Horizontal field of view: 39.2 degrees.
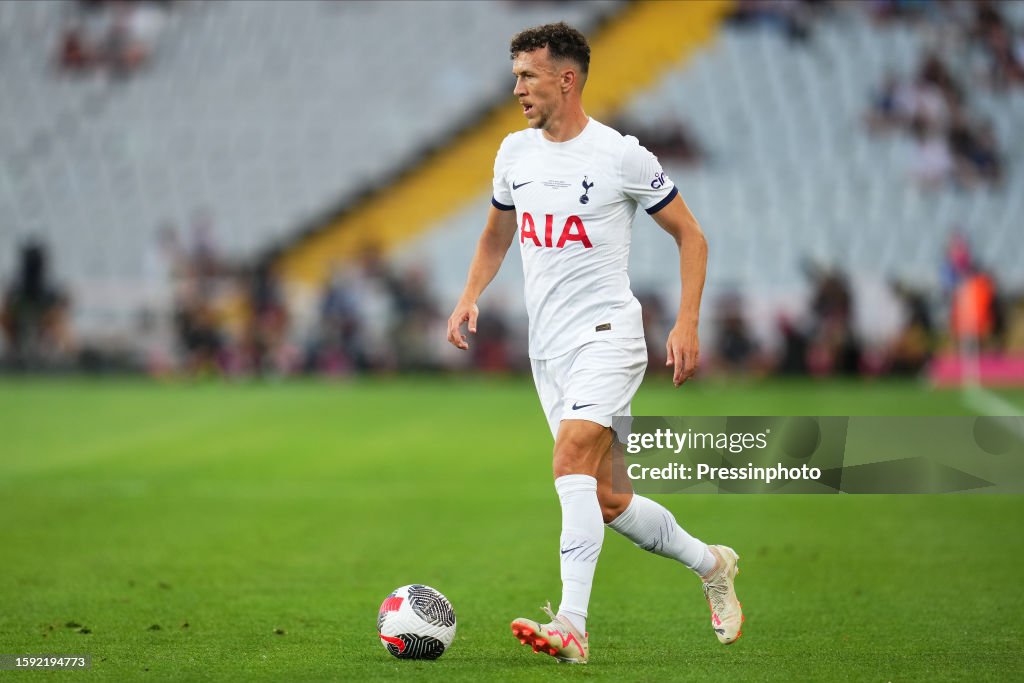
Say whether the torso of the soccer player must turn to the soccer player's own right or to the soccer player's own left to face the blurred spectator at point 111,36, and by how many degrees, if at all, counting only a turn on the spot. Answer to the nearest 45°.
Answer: approximately 135° to the soccer player's own right

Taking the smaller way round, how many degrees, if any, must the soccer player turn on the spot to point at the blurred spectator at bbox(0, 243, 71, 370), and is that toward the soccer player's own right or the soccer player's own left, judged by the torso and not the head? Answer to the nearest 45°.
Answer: approximately 90° to the soccer player's own right

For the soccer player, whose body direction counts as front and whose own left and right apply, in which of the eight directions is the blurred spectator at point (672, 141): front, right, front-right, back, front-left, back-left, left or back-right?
back-right

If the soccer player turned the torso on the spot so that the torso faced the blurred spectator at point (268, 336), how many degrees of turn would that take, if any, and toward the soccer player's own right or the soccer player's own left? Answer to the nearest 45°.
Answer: approximately 135° to the soccer player's own right

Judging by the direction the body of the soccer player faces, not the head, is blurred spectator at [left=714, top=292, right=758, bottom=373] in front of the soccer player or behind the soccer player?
behind

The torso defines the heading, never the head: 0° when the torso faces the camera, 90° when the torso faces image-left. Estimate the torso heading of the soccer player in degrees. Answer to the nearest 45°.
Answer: approximately 45°
